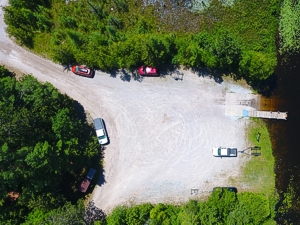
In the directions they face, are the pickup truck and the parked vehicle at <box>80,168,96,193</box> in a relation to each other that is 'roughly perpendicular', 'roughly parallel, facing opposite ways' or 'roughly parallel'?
roughly perpendicular

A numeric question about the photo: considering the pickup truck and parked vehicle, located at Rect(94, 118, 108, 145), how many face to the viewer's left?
1

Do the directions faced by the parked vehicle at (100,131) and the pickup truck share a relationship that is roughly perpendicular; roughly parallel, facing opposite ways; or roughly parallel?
roughly perpendicular
